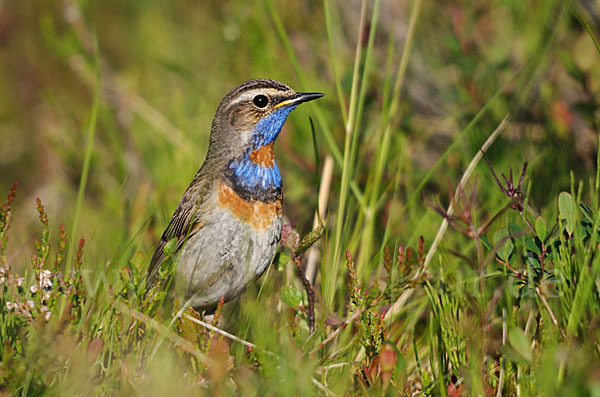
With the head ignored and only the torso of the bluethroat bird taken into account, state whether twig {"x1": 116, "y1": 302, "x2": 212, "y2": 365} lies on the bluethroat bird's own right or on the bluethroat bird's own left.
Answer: on the bluethroat bird's own right

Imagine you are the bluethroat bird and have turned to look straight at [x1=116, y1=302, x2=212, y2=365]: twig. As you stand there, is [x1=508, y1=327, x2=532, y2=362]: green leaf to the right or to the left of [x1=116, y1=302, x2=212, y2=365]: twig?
left

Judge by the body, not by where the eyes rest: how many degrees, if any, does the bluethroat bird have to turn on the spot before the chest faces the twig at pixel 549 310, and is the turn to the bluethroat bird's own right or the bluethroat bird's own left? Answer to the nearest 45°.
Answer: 0° — it already faces it

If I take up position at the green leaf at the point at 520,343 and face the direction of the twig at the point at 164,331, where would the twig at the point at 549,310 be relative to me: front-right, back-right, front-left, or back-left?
back-right

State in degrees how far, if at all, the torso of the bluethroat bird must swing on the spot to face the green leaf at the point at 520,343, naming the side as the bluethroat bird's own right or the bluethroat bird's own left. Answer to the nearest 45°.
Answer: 0° — it already faces it

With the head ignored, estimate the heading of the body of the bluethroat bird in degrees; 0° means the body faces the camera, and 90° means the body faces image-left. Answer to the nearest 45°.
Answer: approximately 315°
